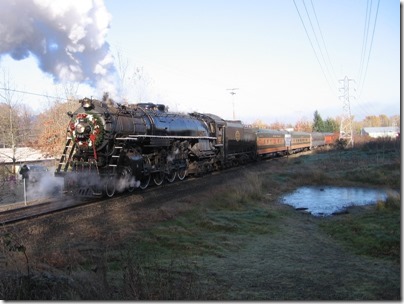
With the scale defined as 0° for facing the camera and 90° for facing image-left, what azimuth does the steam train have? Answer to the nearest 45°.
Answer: approximately 45°
